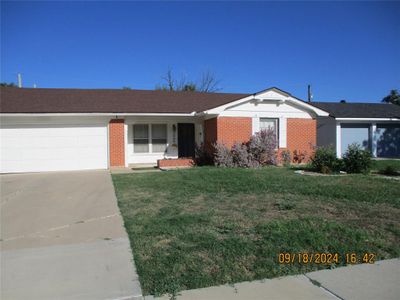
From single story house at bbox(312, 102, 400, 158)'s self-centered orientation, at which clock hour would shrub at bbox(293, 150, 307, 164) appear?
The shrub is roughly at 1 o'clock from the single story house.

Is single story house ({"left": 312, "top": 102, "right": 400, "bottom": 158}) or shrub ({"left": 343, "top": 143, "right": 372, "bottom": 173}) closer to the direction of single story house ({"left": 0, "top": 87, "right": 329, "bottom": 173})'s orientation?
the shrub

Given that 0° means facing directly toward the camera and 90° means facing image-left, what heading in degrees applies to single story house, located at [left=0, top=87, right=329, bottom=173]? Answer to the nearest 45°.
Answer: approximately 0°

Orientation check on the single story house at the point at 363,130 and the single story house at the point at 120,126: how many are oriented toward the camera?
2

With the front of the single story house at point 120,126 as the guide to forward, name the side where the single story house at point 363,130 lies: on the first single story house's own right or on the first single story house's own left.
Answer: on the first single story house's own left

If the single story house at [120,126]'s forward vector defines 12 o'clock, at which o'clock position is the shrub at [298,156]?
The shrub is roughly at 9 o'clock from the single story house.

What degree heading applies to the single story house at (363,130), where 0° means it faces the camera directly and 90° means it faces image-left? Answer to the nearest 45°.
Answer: approximately 0°

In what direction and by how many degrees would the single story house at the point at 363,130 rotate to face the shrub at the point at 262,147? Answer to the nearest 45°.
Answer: approximately 45° to its right
